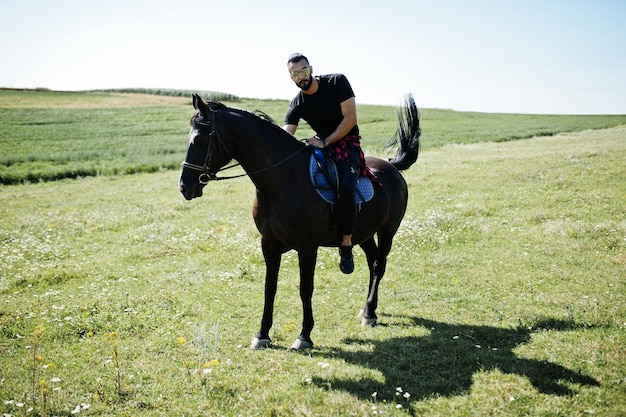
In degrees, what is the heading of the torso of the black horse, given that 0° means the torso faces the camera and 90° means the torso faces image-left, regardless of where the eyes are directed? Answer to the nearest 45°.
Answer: approximately 45°
